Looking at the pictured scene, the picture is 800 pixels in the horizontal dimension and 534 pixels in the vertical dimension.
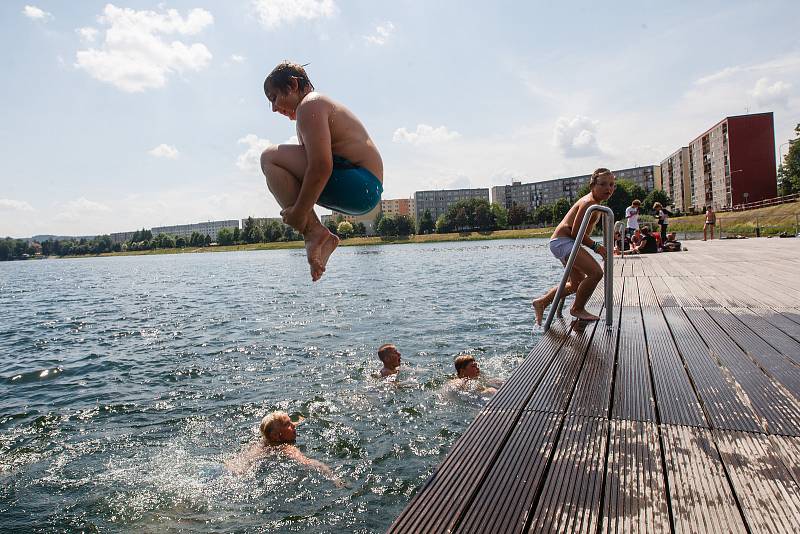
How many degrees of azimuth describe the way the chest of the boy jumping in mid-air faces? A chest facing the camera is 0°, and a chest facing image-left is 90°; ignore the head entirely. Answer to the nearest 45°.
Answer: approximately 90°

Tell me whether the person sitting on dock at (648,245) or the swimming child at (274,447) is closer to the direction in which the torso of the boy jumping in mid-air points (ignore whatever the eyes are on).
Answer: the swimming child

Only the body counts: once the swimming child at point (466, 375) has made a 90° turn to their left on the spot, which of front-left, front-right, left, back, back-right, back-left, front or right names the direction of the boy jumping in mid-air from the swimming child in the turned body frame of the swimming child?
back

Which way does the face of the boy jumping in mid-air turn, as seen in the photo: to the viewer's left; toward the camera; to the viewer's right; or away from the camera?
to the viewer's left
